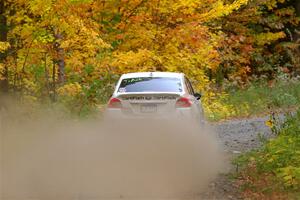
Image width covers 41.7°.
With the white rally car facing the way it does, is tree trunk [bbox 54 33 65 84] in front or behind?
in front

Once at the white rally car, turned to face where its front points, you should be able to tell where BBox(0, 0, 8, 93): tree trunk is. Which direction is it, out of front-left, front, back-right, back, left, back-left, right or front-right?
front-left

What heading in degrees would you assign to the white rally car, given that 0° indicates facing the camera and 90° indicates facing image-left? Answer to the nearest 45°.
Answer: approximately 180°
